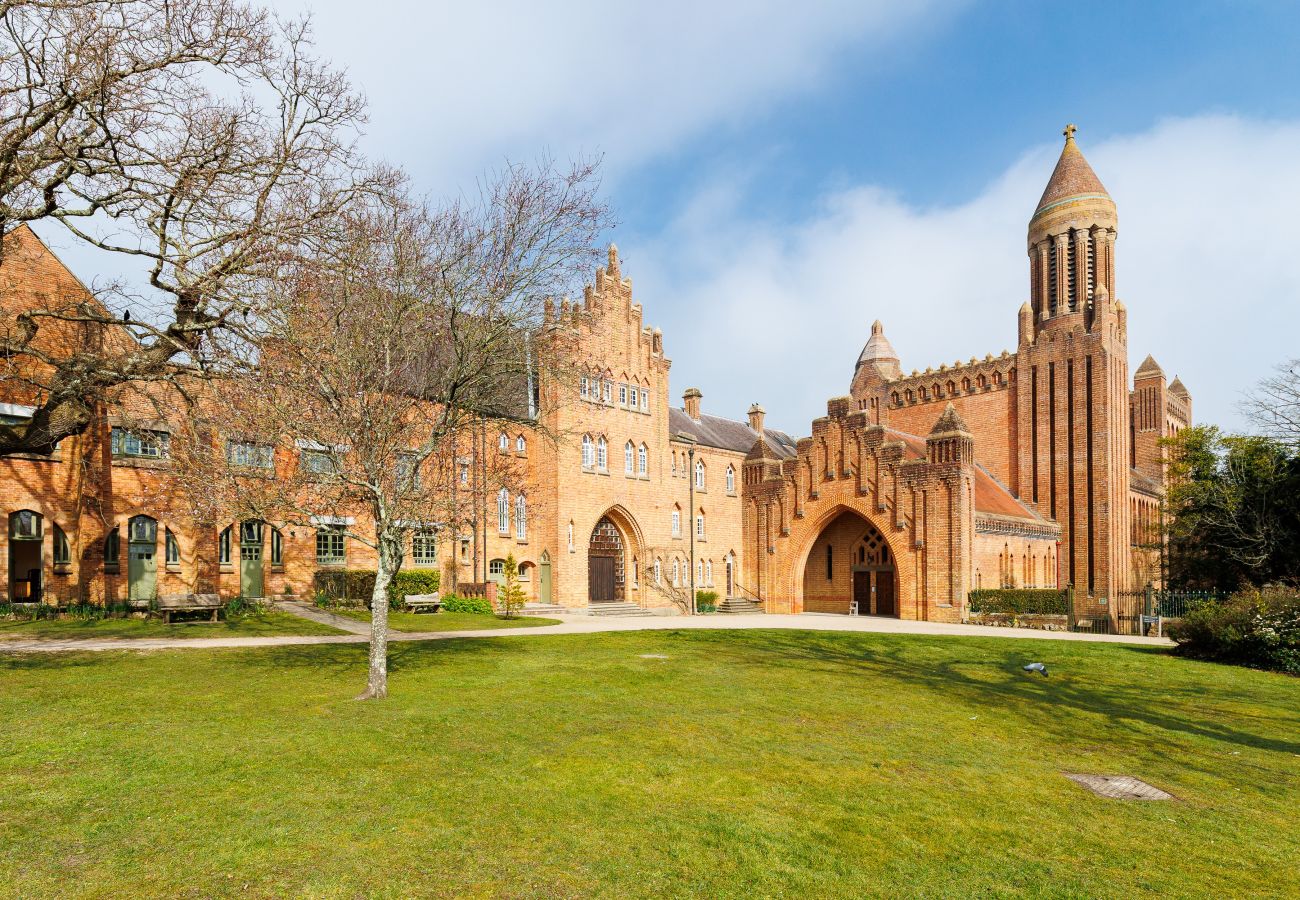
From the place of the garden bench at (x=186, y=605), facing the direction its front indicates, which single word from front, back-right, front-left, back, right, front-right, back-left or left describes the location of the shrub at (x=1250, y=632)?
front-left

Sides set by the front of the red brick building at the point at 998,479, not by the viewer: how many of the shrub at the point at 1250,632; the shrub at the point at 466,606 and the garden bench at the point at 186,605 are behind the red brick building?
0

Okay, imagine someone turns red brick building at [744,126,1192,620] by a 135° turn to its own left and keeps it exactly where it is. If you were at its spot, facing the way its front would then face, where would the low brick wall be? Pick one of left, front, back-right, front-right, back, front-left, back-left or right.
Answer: right

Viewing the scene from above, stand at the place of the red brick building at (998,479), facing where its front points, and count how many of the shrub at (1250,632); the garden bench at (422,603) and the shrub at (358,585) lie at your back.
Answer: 0

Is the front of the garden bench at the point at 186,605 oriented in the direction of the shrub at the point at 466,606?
no

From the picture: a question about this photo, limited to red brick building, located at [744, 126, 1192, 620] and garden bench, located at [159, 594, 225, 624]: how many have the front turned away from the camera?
0

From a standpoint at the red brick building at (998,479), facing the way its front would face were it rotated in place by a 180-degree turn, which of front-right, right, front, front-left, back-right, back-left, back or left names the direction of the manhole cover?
back-right

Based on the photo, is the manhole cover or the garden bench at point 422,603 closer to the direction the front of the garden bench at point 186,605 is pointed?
the manhole cover

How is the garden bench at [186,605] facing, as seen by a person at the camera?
facing the viewer

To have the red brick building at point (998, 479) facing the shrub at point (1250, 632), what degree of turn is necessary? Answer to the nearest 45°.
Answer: approximately 45° to its left

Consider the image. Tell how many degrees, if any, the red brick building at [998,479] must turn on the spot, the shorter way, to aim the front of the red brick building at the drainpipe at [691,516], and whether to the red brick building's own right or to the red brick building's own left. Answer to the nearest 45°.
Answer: approximately 45° to the red brick building's own right
